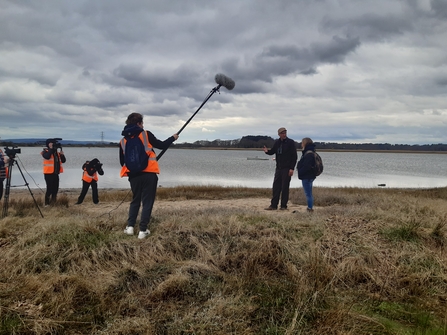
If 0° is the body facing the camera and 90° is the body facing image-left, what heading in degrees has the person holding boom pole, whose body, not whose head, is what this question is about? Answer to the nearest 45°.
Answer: approximately 225°

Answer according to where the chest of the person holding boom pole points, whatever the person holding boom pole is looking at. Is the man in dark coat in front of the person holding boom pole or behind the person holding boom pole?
in front

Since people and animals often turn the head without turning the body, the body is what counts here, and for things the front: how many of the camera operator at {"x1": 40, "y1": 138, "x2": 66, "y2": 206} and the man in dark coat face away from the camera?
0

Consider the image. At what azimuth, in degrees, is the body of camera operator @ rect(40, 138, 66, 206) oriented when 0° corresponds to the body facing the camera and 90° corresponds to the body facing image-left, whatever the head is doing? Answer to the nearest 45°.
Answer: approximately 315°

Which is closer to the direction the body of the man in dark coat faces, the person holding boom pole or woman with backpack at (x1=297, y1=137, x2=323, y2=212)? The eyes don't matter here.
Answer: the person holding boom pole

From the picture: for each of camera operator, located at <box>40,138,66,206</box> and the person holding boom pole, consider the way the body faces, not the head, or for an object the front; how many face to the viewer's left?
0

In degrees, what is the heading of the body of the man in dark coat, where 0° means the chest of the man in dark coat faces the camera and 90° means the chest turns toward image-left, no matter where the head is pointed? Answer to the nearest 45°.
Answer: approximately 45°

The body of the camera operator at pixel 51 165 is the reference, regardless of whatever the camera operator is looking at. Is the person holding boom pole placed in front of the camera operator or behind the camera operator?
in front
